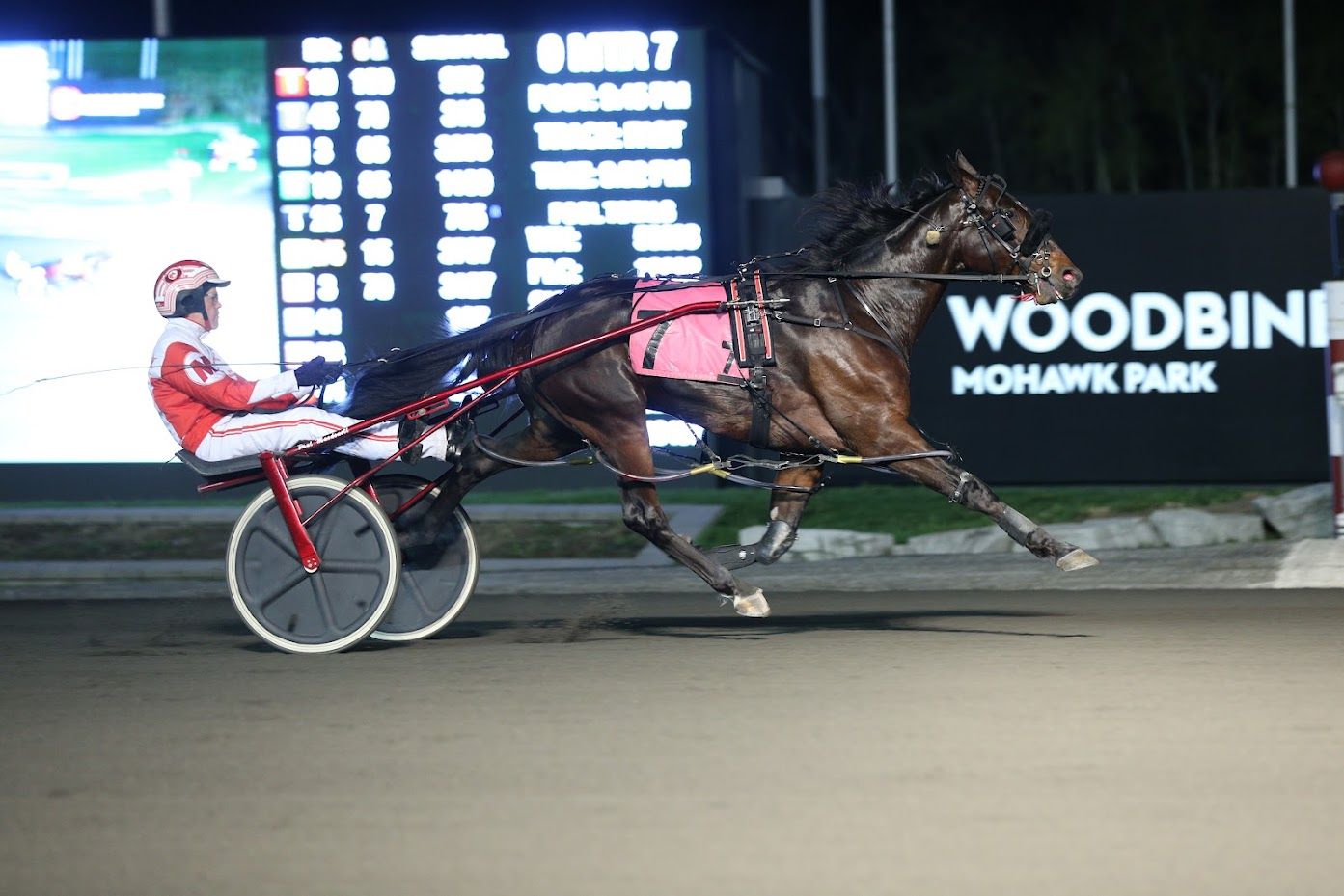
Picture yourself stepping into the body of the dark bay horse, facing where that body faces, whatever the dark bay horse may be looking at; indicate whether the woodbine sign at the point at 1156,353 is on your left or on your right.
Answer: on your left

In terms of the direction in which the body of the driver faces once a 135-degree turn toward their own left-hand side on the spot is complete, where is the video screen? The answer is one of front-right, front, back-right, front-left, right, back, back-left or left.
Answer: front-right

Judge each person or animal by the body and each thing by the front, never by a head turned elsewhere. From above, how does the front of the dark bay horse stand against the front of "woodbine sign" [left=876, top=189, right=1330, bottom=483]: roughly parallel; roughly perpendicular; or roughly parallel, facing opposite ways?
roughly perpendicular

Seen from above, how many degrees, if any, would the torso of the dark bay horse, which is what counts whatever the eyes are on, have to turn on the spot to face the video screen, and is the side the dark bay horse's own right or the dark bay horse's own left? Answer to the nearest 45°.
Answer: approximately 135° to the dark bay horse's own left

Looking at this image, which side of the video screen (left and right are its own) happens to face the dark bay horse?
front

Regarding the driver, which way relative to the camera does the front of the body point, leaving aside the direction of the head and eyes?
to the viewer's right

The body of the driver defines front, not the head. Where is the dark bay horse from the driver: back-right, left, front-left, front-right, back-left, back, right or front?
front

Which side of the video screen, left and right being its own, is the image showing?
front

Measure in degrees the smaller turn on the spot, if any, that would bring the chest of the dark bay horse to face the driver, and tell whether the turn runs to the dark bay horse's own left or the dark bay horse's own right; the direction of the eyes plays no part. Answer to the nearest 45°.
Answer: approximately 180°

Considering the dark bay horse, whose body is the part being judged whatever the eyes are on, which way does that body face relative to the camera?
to the viewer's right

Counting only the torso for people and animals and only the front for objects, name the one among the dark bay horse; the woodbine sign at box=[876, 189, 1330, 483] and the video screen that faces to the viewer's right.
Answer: the dark bay horse

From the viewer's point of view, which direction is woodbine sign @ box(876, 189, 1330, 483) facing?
toward the camera

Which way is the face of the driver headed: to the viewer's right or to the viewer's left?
to the viewer's right

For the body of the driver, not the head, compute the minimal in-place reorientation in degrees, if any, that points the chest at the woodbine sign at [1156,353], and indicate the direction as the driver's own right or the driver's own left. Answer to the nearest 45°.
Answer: approximately 45° to the driver's own left
